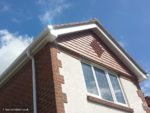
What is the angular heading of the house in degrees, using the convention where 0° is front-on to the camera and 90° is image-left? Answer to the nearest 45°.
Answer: approximately 315°
